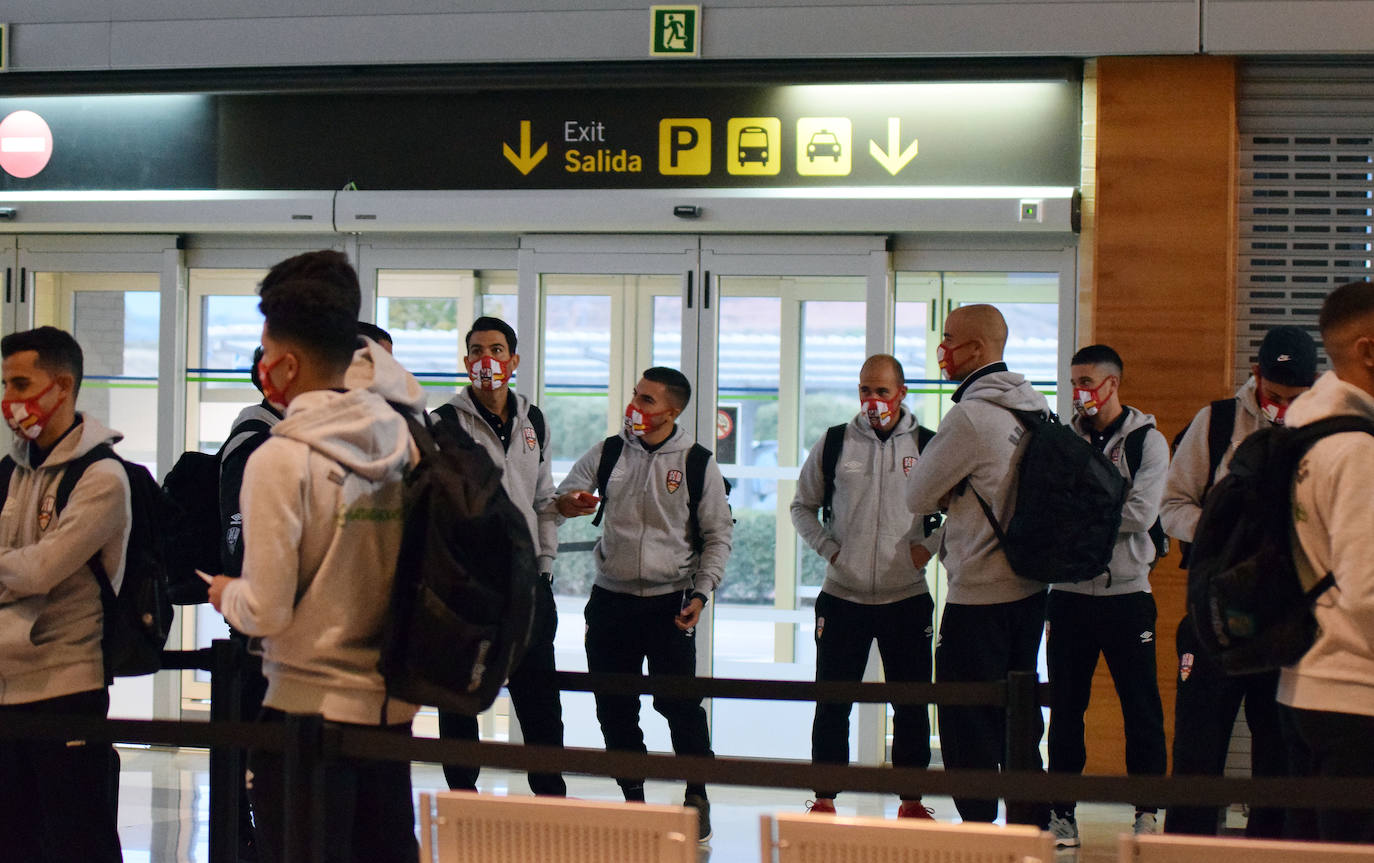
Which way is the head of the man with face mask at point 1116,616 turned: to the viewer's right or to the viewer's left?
to the viewer's left

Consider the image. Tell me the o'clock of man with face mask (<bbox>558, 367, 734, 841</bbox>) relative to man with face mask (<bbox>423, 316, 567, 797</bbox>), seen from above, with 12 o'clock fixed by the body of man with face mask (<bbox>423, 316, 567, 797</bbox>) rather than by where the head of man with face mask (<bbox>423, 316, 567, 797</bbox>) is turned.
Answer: man with face mask (<bbox>558, 367, 734, 841</bbox>) is roughly at 10 o'clock from man with face mask (<bbox>423, 316, 567, 797</bbox>).

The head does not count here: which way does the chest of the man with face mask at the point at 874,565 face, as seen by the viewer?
toward the camera

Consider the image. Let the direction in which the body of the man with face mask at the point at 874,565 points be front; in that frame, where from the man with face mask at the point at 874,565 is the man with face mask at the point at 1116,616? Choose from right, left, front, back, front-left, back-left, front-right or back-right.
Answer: left

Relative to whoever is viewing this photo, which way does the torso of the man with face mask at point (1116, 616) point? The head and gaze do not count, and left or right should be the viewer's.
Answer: facing the viewer and to the left of the viewer

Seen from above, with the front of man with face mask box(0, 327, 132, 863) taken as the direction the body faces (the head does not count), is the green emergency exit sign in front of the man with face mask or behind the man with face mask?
behind

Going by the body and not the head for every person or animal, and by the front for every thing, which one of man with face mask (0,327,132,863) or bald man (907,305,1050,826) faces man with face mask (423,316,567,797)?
the bald man

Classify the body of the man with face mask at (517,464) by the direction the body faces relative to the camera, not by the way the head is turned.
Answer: toward the camera

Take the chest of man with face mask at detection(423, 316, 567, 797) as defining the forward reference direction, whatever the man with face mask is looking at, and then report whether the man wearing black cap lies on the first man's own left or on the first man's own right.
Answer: on the first man's own left
